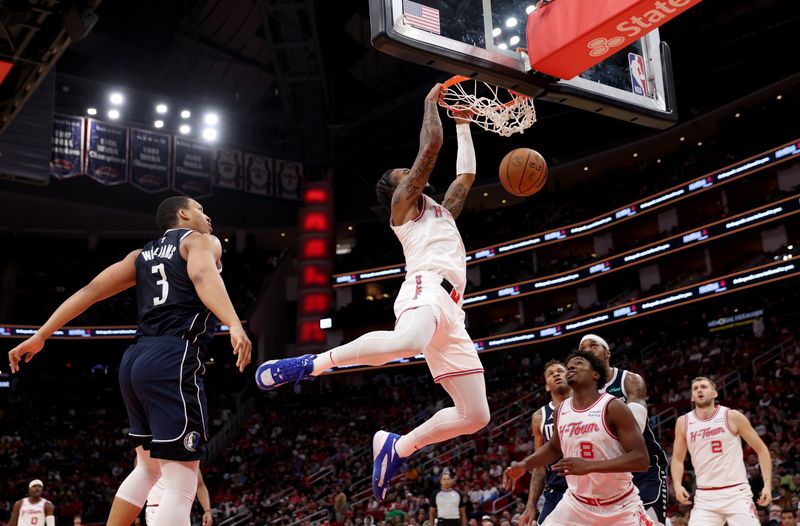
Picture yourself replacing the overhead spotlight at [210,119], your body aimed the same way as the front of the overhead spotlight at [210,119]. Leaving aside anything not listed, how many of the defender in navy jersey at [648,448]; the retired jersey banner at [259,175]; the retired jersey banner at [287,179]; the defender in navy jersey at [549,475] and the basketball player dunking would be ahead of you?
3

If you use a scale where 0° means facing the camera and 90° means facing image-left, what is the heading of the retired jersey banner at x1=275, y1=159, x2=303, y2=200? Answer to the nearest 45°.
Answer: approximately 0°

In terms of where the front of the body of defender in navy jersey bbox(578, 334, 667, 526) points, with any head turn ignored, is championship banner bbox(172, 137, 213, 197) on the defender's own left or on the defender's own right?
on the defender's own right

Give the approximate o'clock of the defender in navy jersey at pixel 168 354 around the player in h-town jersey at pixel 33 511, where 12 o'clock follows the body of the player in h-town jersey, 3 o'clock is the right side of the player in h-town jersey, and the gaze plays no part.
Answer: The defender in navy jersey is roughly at 12 o'clock from the player in h-town jersey.

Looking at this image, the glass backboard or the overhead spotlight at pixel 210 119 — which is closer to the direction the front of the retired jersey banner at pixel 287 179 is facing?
the glass backboard

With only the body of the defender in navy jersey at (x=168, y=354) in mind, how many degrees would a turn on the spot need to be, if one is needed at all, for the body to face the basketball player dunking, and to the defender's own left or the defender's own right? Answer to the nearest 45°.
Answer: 0° — they already face them

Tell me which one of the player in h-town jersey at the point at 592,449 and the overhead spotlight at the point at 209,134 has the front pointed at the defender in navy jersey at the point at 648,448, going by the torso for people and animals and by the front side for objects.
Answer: the overhead spotlight

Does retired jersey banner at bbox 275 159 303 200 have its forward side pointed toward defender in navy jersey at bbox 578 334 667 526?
yes

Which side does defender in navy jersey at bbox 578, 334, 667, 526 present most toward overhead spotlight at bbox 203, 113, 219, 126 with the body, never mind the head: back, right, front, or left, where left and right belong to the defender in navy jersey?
right

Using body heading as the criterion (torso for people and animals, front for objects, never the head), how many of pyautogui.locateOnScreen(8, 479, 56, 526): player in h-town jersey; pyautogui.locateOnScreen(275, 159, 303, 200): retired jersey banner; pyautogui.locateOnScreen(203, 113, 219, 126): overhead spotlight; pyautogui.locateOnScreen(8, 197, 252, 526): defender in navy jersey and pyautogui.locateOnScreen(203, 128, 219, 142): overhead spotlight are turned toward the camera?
4

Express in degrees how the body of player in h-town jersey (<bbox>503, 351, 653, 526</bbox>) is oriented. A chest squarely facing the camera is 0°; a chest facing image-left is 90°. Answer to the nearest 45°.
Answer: approximately 45°

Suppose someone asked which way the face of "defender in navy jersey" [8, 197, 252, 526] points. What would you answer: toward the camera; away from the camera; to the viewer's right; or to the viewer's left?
to the viewer's right
